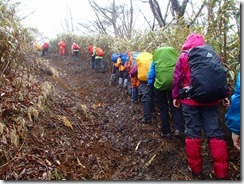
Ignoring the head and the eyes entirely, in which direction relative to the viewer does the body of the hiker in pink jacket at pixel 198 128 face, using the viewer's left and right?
facing away from the viewer

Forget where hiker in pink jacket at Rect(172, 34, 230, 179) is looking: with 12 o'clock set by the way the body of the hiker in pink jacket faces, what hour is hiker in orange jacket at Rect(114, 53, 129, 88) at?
The hiker in orange jacket is roughly at 11 o'clock from the hiker in pink jacket.

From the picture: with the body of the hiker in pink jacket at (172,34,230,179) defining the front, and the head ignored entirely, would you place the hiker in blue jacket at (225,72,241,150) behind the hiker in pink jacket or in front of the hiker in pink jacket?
behind

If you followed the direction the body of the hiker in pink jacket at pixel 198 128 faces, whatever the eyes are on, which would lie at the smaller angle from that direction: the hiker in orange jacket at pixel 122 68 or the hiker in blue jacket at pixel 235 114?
the hiker in orange jacket

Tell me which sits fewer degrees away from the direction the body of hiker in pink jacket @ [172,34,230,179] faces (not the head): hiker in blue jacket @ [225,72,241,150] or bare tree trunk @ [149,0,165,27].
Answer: the bare tree trunk

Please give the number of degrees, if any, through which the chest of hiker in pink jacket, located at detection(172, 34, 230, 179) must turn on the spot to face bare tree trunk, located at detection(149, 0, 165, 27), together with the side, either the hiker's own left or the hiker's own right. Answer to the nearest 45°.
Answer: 0° — they already face it
